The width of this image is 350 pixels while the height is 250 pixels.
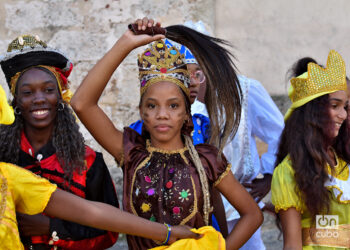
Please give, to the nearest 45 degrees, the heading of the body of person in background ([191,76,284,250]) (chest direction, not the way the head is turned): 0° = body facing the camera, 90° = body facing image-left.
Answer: approximately 45°

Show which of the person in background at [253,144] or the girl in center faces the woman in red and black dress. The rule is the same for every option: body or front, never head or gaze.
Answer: the person in background

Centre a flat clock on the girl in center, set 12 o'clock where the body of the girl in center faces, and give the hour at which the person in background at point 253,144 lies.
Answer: The person in background is roughly at 7 o'clock from the girl in center.

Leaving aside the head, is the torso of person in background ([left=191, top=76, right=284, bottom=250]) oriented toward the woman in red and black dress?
yes

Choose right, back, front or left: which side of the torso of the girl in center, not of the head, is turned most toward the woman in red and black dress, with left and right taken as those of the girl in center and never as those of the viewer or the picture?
right
